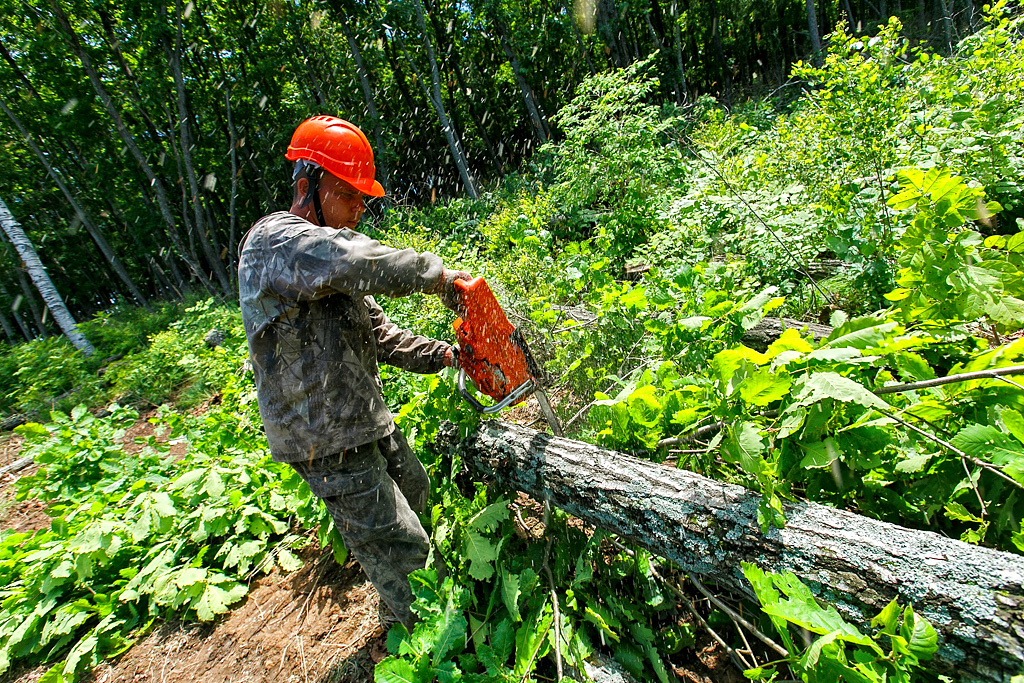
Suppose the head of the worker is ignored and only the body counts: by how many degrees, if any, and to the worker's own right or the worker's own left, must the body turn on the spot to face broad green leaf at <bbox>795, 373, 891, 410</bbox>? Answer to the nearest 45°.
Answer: approximately 45° to the worker's own right

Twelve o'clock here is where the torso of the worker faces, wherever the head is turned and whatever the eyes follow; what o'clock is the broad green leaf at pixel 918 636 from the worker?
The broad green leaf is roughly at 2 o'clock from the worker.

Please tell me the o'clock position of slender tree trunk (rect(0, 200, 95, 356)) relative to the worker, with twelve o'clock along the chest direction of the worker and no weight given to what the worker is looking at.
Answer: The slender tree trunk is roughly at 8 o'clock from the worker.

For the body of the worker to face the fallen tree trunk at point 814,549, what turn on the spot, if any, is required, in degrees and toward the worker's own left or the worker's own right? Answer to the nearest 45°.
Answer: approximately 45° to the worker's own right

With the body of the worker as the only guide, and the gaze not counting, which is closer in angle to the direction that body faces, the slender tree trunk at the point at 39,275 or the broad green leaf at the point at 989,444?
the broad green leaf

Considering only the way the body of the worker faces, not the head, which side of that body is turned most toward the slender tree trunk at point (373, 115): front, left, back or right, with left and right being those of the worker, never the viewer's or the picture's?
left

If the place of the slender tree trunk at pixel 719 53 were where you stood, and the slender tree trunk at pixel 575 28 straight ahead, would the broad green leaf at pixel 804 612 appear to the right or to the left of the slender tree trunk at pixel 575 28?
left

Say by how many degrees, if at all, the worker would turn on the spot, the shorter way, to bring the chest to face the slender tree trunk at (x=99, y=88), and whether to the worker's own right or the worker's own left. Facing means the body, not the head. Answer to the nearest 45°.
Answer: approximately 90° to the worker's own left

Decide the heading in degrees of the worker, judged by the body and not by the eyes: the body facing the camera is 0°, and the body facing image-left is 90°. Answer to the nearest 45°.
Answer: approximately 270°

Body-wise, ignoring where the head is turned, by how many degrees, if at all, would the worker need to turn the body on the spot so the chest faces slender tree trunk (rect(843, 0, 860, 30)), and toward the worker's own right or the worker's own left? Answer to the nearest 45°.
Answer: approximately 45° to the worker's own left

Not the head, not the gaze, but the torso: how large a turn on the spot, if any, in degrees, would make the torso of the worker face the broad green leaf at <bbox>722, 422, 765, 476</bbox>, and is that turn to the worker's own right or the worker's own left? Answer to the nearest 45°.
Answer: approximately 45° to the worker's own right

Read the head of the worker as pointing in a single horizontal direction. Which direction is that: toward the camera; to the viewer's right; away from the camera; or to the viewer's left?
to the viewer's right
